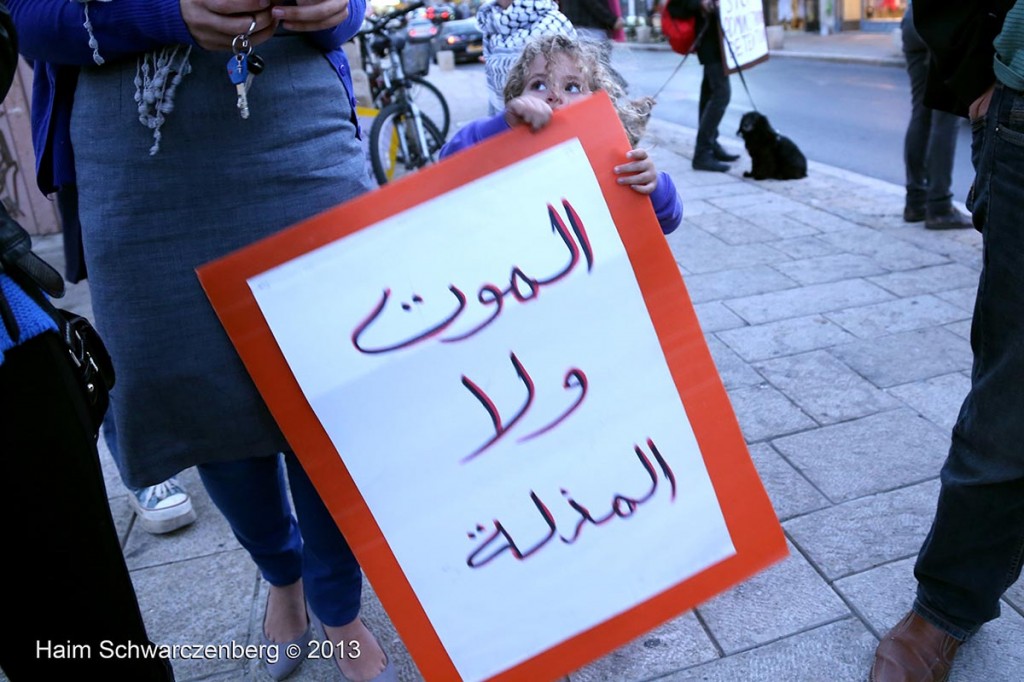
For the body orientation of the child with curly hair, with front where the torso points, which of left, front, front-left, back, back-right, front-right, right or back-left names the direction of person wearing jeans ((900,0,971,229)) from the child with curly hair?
back-left

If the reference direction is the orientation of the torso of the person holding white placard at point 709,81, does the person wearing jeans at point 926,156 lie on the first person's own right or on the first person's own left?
on the first person's own right

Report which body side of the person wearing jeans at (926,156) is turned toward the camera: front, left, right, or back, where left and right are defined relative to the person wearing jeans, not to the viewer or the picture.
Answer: right

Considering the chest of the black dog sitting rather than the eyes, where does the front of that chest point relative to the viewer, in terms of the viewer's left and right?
facing to the left of the viewer

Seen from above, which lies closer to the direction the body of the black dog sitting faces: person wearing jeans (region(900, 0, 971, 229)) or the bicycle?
the bicycle

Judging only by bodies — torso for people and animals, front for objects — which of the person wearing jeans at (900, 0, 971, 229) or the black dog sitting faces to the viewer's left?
the black dog sitting

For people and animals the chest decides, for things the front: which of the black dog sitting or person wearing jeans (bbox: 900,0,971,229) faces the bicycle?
the black dog sitting

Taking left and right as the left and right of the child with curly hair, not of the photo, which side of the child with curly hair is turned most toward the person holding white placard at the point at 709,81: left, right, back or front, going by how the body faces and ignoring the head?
back
